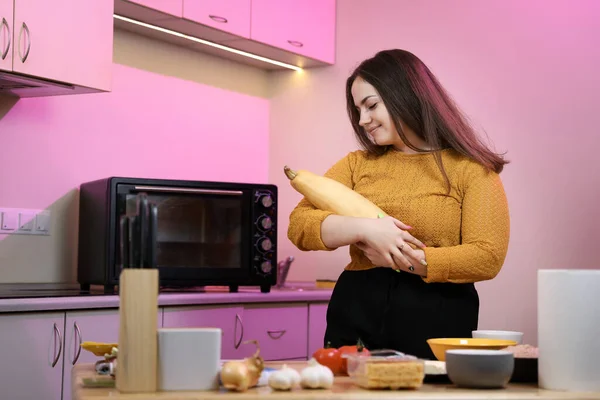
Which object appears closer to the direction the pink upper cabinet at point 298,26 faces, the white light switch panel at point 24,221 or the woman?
the woman

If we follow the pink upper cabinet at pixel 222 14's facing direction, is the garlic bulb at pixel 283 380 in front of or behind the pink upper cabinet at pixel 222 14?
in front

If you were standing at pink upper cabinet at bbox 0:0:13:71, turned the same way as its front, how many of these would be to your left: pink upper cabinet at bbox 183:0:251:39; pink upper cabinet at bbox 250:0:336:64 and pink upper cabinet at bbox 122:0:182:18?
3

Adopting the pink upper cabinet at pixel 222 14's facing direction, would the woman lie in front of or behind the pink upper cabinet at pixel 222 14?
in front

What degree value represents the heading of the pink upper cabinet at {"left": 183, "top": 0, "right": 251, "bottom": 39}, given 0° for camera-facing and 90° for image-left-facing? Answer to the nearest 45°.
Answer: approximately 315°

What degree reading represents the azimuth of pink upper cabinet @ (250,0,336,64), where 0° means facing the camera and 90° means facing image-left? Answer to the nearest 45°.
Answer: approximately 315°

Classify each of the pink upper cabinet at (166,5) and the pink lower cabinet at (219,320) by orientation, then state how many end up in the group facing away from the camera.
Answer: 0
